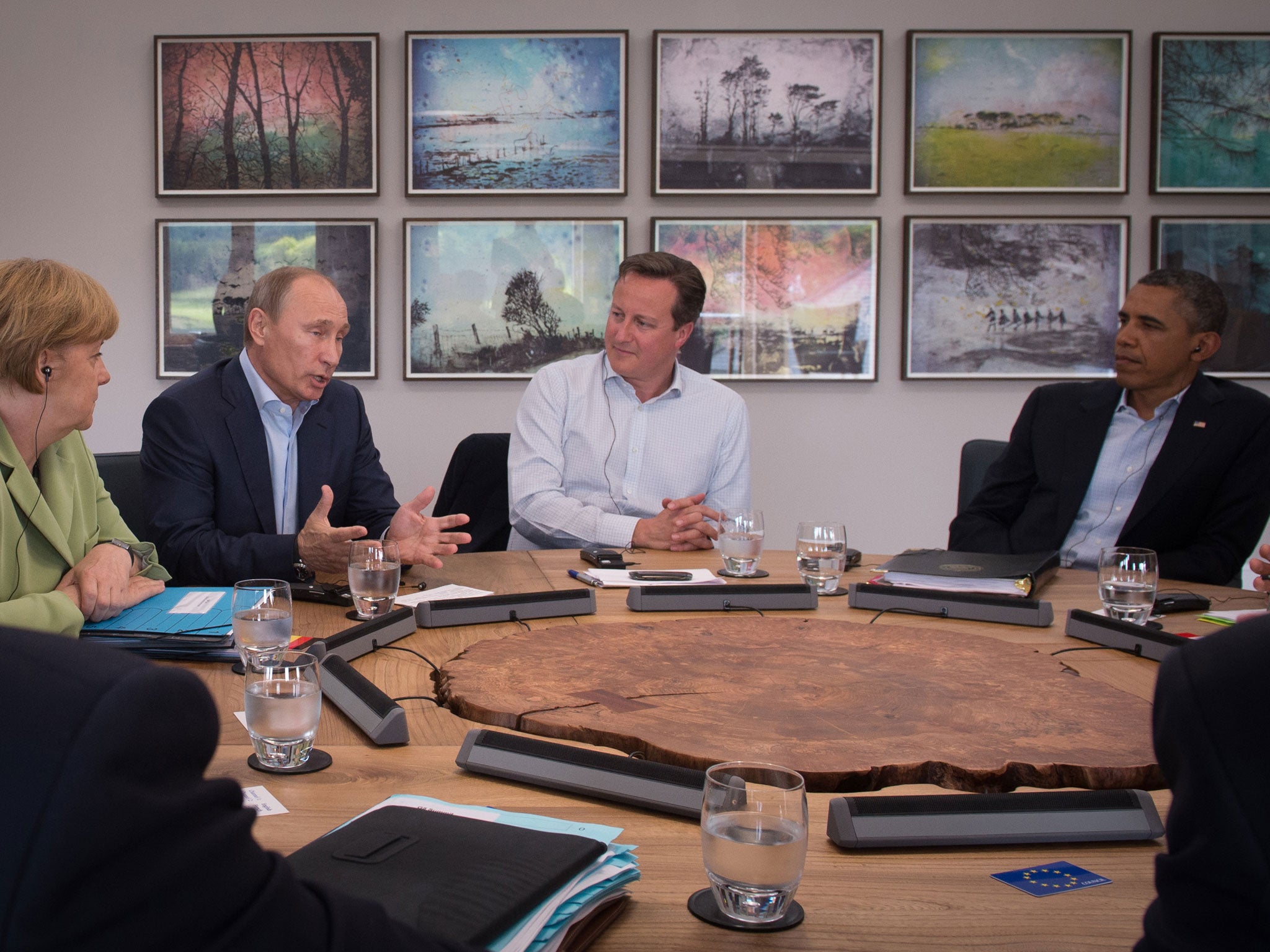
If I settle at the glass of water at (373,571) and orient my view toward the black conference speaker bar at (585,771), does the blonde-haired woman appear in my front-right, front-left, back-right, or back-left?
back-right

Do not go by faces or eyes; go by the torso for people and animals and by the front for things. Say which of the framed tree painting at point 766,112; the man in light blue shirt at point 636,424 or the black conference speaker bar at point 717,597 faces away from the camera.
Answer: the black conference speaker bar

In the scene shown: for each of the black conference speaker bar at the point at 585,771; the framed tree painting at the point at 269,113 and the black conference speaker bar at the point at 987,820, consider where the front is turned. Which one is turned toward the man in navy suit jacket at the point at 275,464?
the framed tree painting

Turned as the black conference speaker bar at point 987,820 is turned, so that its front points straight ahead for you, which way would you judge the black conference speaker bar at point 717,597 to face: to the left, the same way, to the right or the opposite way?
the opposite way

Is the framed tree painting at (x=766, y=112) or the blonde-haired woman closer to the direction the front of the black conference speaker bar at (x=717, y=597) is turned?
the framed tree painting

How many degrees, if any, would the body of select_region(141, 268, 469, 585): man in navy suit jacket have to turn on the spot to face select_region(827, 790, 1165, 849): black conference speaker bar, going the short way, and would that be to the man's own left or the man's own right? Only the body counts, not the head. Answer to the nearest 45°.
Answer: approximately 45° to the man's own right

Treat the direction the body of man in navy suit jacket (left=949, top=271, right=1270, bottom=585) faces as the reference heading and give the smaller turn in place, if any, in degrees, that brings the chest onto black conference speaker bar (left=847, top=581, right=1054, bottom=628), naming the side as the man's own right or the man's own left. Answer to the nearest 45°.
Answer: approximately 45° to the man's own left
